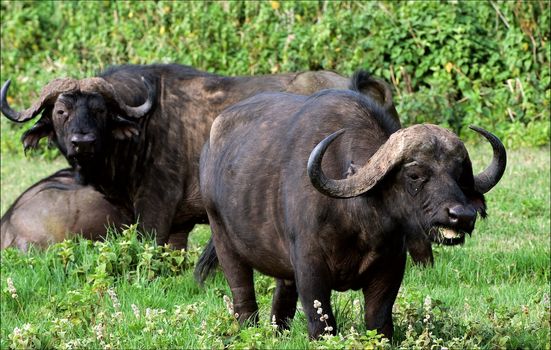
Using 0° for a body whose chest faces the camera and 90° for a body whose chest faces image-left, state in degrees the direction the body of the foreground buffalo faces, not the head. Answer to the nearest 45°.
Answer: approximately 315°

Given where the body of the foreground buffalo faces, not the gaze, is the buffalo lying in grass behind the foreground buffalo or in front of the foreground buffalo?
behind

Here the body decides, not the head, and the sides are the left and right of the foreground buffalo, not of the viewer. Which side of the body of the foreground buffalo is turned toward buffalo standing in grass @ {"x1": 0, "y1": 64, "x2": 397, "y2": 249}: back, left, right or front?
back
